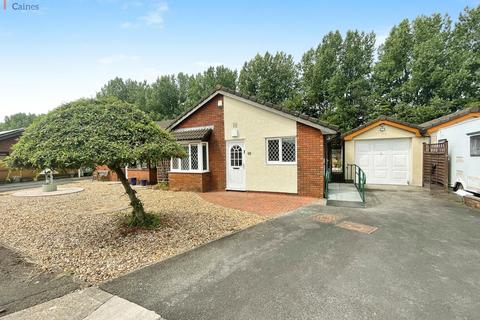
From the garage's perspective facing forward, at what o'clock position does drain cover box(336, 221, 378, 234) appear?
The drain cover is roughly at 12 o'clock from the garage.

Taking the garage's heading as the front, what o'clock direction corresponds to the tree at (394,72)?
The tree is roughly at 6 o'clock from the garage.

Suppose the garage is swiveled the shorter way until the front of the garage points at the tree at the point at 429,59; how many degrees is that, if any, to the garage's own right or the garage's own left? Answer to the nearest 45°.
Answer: approximately 180°

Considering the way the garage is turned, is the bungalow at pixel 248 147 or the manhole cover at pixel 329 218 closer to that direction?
the manhole cover

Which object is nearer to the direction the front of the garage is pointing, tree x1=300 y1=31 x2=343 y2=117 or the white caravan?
the white caravan

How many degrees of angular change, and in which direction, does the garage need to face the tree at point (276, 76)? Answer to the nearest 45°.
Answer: approximately 135° to its right

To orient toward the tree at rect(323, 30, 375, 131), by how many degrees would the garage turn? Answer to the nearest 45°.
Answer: approximately 180°

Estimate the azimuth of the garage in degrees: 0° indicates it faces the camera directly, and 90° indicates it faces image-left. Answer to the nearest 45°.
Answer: approximately 0°

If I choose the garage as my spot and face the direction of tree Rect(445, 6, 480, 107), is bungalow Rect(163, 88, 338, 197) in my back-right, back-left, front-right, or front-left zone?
back-left

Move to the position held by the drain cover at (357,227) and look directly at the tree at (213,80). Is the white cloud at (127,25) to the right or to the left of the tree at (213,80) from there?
left

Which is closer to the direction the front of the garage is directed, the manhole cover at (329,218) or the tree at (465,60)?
the manhole cover
